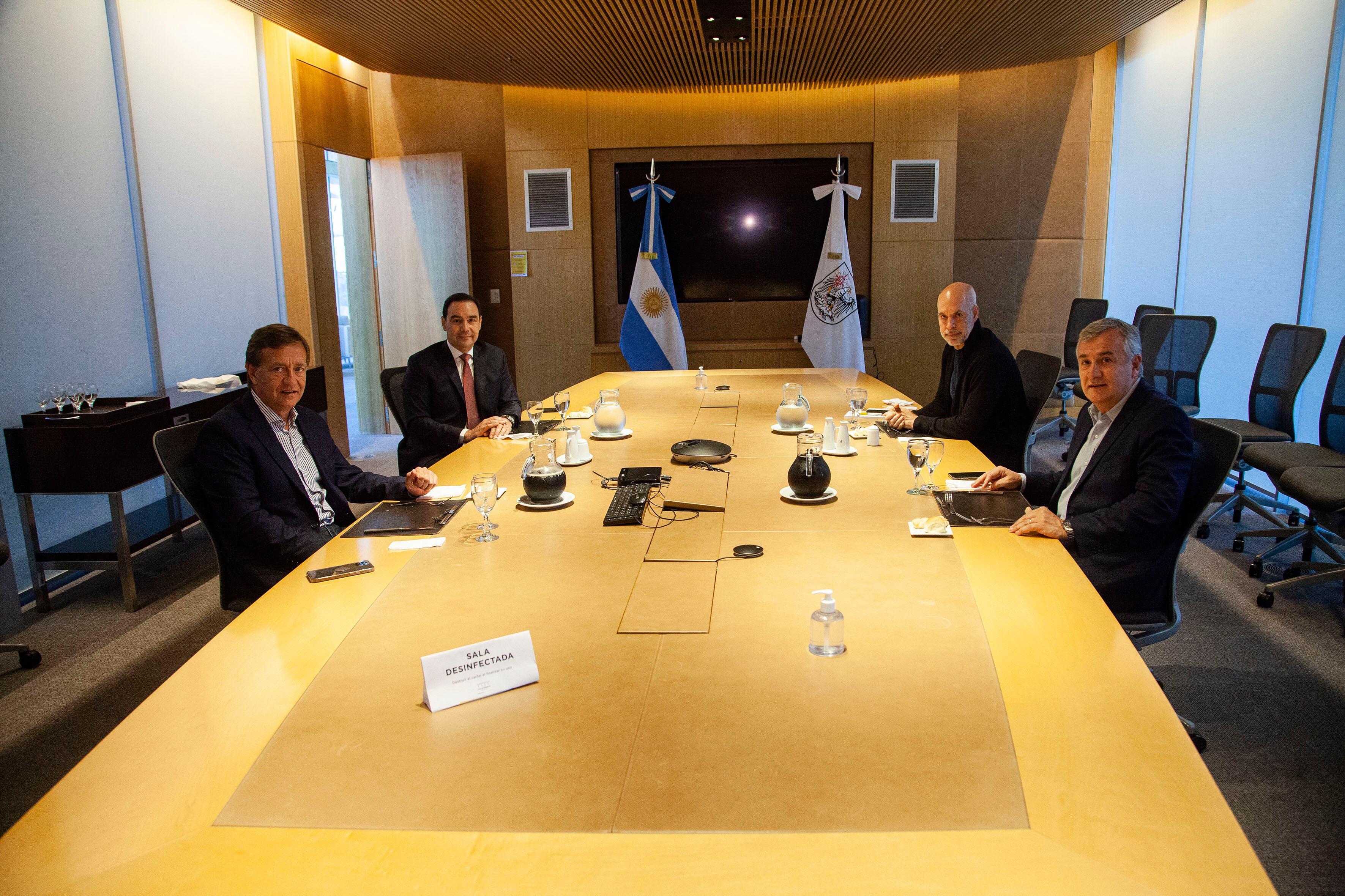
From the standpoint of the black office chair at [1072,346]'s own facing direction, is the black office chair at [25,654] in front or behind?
in front

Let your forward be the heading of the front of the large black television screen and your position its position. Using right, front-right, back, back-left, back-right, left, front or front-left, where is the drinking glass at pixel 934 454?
front

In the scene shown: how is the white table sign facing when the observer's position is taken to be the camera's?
facing the viewer and to the right of the viewer

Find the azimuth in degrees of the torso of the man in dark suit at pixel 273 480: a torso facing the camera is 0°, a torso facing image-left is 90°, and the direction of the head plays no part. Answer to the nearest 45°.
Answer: approximately 315°

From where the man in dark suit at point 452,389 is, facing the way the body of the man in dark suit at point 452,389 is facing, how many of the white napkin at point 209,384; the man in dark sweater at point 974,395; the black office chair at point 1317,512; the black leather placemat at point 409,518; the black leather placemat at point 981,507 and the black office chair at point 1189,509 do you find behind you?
1

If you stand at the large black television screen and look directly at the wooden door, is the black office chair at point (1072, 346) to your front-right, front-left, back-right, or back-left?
back-left

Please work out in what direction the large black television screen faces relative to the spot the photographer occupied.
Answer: facing the viewer

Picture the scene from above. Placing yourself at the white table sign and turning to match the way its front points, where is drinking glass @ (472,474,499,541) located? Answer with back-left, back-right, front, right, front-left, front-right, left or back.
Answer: back-left

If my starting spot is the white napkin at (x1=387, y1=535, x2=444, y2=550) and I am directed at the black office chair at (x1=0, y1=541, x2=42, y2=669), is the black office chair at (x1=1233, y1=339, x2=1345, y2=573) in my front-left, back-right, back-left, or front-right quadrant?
back-right

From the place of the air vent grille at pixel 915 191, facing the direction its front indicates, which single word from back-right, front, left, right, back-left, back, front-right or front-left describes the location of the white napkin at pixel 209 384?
front-right

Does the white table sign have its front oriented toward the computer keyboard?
no

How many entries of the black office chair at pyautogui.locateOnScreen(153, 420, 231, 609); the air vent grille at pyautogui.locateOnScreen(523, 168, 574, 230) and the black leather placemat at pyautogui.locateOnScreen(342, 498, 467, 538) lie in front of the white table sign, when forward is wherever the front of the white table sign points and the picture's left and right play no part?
0

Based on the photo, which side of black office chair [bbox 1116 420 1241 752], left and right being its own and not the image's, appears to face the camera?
left

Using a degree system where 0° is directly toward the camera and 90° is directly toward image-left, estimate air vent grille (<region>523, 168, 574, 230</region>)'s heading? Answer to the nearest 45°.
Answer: approximately 0°

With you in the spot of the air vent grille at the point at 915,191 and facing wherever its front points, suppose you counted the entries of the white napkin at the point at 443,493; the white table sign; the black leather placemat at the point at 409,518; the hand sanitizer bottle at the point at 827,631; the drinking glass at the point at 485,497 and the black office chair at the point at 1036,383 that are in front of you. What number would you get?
6

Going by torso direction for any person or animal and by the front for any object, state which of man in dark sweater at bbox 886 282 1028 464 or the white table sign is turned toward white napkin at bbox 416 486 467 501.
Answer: the man in dark sweater

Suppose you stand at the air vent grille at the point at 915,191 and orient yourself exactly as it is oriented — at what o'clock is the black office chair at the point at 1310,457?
The black office chair is roughly at 11 o'clock from the air vent grille.

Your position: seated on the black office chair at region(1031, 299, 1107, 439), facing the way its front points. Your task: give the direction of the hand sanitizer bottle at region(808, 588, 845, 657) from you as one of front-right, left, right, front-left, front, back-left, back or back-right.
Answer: front-left

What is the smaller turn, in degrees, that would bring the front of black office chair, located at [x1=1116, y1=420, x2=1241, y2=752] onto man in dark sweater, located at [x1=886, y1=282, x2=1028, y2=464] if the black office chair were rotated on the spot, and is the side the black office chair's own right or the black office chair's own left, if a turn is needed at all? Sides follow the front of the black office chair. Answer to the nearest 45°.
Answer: approximately 45° to the black office chair's own right
